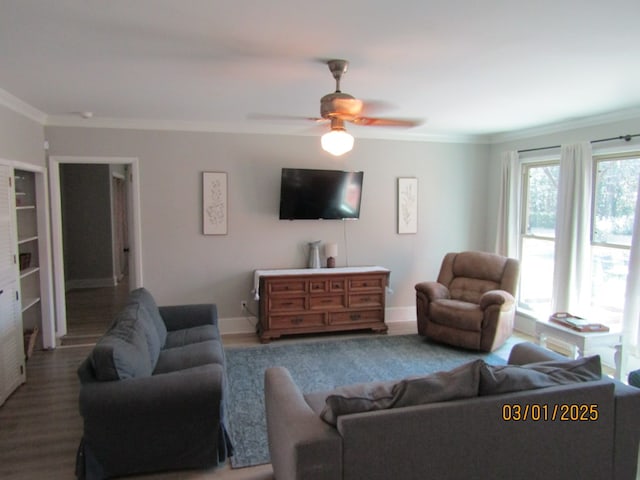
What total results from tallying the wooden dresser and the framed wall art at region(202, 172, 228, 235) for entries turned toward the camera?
2

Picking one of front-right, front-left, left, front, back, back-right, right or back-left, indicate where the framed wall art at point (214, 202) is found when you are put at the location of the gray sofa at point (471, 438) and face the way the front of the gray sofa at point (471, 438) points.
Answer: front

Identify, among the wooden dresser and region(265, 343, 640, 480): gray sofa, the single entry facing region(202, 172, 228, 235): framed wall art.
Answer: the gray sofa

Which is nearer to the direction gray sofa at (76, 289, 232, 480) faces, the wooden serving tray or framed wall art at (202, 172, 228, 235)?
the wooden serving tray

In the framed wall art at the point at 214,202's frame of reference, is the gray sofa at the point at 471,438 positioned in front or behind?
in front

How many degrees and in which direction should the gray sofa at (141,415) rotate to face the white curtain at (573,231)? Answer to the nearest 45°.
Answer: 0° — it already faces it

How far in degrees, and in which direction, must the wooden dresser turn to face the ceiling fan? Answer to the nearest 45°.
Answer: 0° — it already faces it

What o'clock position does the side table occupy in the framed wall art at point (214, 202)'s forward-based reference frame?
The side table is roughly at 10 o'clock from the framed wall art.

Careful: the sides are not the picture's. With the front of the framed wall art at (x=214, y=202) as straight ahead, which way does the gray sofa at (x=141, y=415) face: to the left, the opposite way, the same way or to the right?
to the left

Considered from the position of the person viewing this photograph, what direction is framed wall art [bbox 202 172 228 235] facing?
facing the viewer

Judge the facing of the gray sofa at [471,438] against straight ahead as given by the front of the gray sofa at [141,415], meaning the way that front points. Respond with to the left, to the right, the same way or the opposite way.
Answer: to the left

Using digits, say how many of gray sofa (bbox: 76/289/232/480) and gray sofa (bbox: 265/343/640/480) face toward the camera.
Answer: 0

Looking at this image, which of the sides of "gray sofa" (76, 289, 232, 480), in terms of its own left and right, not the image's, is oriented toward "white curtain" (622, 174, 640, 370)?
front

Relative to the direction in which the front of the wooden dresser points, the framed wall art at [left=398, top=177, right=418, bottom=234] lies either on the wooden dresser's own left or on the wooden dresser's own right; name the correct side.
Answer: on the wooden dresser's own left

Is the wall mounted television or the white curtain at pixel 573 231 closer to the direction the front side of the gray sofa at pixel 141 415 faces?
the white curtain

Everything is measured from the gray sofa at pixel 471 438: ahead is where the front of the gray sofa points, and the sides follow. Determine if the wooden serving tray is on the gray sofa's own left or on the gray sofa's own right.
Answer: on the gray sofa's own right

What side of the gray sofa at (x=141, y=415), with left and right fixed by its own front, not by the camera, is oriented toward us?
right
